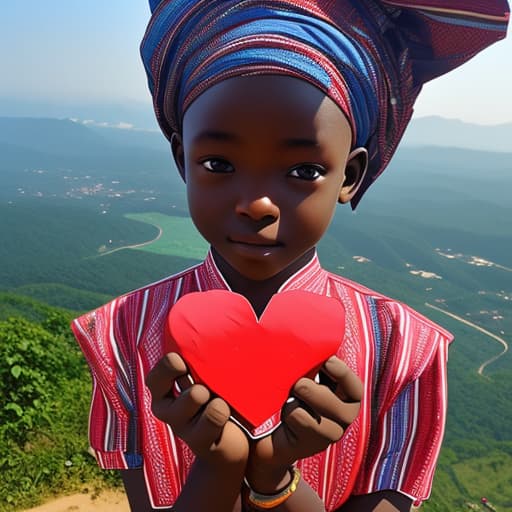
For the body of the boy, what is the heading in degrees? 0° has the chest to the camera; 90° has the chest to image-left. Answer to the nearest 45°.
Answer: approximately 0°
